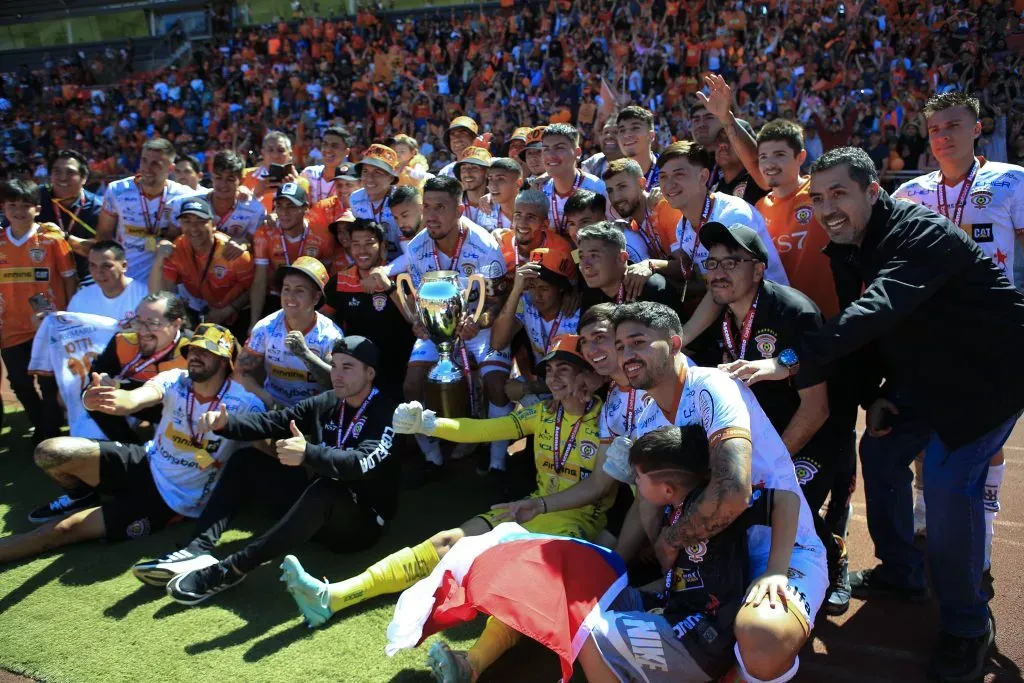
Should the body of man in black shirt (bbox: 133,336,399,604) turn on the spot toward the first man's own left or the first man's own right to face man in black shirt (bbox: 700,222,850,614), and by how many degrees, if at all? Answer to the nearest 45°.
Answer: approximately 90° to the first man's own left

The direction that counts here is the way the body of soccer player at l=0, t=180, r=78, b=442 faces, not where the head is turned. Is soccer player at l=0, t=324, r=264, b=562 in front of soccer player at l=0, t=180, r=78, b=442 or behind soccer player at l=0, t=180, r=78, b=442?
in front

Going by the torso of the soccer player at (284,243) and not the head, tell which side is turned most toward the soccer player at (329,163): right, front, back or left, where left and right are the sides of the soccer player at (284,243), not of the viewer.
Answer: back

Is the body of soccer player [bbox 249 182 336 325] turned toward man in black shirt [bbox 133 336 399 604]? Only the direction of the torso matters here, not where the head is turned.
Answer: yes

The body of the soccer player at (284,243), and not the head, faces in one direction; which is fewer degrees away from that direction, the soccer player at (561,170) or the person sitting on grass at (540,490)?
the person sitting on grass

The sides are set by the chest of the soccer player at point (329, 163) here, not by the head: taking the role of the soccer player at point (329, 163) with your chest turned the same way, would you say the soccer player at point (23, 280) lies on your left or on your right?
on your right

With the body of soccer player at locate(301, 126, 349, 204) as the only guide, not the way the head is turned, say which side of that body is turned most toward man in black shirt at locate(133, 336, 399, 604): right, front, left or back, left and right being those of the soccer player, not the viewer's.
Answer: front

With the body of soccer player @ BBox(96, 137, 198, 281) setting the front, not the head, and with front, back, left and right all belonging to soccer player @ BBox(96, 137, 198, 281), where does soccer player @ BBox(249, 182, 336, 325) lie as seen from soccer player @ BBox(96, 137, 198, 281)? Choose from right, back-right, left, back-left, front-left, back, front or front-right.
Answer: front-left

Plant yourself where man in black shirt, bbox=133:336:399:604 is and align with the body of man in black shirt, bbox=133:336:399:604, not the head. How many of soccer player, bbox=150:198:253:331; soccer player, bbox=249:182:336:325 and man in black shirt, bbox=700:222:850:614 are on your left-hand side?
1

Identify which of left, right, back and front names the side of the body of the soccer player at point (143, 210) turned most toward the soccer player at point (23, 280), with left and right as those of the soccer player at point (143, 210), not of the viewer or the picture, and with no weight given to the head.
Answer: right

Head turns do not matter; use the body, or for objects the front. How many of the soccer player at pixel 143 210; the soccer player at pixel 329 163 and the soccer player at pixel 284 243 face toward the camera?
3
